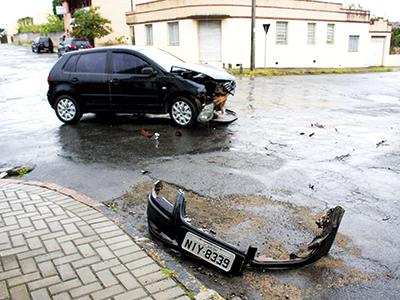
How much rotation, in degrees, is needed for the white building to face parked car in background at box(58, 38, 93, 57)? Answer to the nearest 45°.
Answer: approximately 90° to its right

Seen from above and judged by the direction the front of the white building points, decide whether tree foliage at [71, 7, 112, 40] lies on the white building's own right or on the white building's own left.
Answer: on the white building's own right

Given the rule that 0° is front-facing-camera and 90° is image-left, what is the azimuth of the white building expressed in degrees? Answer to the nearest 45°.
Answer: approximately 0°

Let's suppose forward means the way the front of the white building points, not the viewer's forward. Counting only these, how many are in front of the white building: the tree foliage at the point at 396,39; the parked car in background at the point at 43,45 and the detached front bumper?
1

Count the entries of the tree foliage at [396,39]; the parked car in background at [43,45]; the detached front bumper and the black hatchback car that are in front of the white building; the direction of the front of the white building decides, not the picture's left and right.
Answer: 2

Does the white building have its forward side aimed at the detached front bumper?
yes

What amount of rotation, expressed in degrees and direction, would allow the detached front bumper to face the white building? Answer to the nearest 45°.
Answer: approximately 135° to its right

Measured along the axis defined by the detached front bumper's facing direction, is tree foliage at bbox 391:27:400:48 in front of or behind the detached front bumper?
behind

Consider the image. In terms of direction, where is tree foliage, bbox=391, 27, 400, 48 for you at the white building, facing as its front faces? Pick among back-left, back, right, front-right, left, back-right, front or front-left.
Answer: back-left

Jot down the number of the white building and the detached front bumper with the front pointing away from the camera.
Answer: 0

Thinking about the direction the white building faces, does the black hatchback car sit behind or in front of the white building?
in front

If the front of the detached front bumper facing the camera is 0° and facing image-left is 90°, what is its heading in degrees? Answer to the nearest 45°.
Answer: approximately 45°
